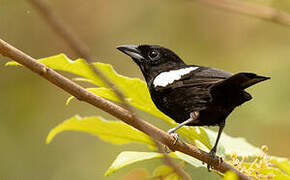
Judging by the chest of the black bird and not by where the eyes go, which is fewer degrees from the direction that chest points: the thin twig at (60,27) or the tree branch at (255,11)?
the thin twig

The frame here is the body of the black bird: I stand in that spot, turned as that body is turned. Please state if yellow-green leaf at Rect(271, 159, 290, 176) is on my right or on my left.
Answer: on my left

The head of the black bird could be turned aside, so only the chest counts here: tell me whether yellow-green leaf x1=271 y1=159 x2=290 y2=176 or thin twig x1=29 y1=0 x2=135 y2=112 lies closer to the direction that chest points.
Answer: the thin twig

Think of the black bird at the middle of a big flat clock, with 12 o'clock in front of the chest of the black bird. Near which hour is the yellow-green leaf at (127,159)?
The yellow-green leaf is roughly at 10 o'clock from the black bird.

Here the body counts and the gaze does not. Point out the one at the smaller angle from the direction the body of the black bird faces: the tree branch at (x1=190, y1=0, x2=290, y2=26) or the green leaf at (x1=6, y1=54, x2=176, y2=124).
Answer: the green leaf

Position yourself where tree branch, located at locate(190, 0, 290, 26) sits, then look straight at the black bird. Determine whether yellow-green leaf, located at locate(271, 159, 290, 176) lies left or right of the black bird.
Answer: left

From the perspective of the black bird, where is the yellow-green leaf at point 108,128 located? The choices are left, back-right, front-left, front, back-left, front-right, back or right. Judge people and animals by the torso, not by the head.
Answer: front-left

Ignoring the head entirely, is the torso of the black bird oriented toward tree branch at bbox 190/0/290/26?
no

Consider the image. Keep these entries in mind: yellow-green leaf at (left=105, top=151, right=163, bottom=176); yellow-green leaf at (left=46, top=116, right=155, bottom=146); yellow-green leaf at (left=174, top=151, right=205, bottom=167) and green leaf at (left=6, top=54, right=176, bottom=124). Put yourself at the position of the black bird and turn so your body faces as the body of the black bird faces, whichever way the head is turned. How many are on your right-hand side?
0

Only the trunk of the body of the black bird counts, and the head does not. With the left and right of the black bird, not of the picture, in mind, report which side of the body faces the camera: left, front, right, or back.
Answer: left
